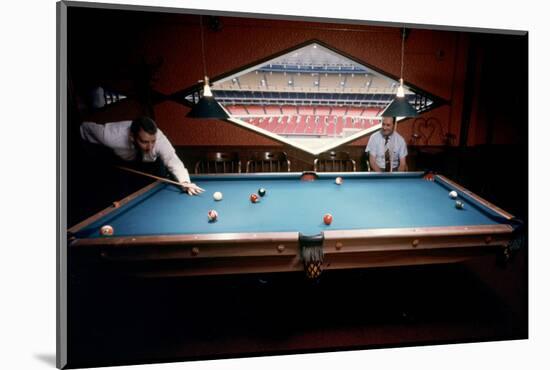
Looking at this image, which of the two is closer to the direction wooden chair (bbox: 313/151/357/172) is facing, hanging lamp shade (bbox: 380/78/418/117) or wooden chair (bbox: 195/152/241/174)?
the hanging lamp shade

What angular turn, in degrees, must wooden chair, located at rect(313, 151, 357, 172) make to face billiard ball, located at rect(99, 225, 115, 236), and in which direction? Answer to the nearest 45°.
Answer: approximately 45° to its right

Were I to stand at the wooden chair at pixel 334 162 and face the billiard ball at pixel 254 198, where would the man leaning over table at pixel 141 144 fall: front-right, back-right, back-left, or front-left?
front-right

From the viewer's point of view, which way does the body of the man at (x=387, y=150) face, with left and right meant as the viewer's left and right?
facing the viewer

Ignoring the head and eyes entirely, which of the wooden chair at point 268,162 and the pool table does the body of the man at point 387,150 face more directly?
the pool table

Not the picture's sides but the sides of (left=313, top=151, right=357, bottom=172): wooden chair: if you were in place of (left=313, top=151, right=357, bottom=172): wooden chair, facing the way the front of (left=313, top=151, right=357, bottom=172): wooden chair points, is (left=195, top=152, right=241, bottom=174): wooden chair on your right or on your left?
on your right

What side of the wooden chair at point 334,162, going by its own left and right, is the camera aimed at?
front

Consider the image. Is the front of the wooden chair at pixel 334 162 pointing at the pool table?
yes

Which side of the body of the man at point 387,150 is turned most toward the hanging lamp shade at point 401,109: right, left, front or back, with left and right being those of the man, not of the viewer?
front

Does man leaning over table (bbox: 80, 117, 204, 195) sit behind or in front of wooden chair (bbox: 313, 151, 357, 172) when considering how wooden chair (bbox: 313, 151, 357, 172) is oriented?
in front

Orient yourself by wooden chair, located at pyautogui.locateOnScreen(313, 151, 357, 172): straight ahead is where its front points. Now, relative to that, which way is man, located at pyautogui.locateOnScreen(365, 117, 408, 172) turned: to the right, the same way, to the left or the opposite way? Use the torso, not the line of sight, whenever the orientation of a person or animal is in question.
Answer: the same way
